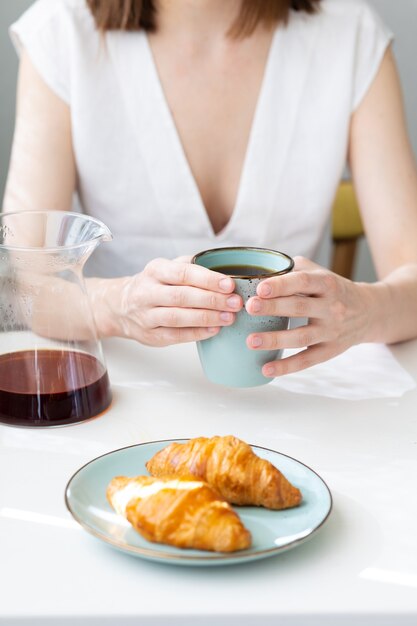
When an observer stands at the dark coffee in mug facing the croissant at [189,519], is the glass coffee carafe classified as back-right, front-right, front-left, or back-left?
front-right

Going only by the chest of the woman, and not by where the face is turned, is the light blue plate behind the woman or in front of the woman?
in front

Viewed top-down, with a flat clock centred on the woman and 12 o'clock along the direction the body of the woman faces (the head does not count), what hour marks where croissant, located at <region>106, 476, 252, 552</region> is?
The croissant is roughly at 12 o'clock from the woman.

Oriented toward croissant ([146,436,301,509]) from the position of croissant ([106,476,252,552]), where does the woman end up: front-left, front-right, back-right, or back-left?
front-left

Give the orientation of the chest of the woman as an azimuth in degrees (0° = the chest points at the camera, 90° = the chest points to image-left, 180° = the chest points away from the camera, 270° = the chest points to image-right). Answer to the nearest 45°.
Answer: approximately 0°

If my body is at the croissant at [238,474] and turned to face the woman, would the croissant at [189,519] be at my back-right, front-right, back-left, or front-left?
back-left

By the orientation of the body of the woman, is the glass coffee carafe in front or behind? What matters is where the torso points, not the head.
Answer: in front

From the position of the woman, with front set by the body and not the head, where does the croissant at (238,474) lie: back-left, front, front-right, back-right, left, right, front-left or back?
front

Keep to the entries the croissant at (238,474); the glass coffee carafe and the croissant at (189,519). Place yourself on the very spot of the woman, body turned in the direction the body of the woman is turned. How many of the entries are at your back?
0
